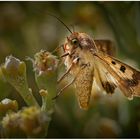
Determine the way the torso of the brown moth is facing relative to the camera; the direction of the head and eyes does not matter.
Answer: to the viewer's left
